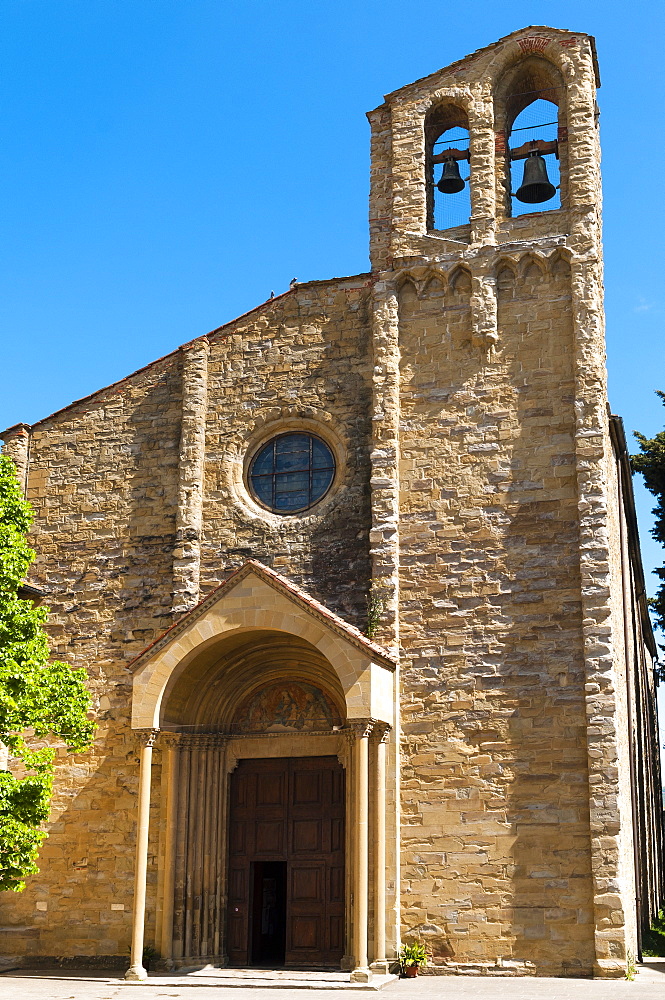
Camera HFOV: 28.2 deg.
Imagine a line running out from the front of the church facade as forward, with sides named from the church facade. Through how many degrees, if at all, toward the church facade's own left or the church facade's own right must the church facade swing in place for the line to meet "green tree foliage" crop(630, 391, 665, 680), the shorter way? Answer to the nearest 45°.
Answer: approximately 135° to the church facade's own left

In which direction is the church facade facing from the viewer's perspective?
toward the camera
